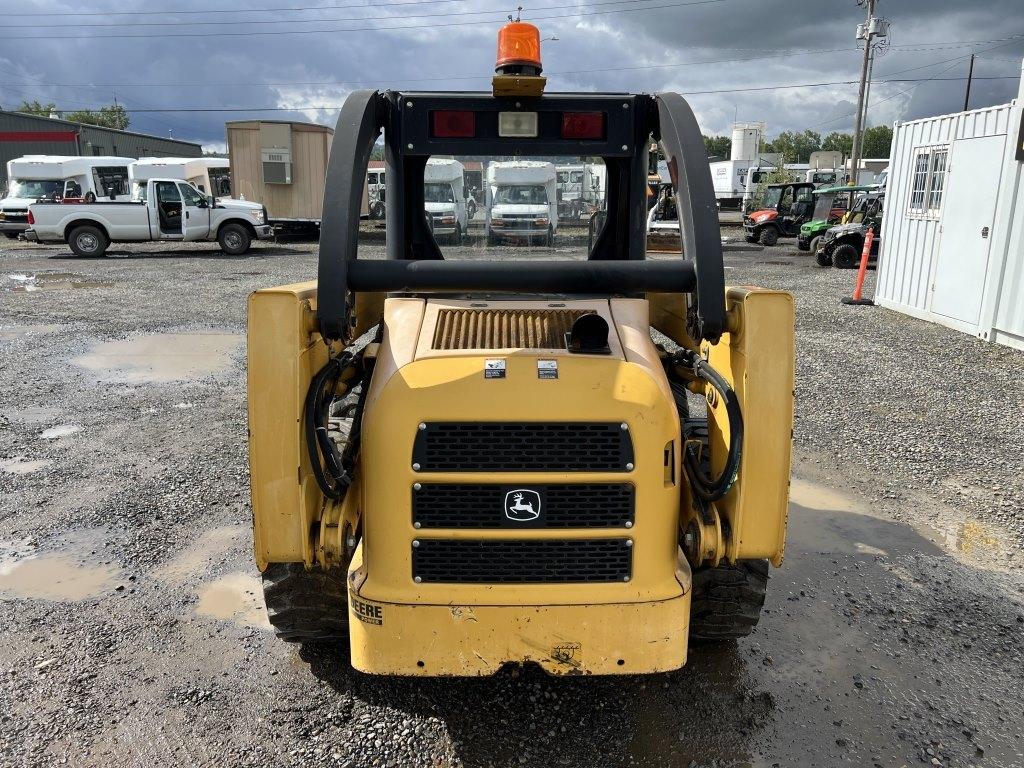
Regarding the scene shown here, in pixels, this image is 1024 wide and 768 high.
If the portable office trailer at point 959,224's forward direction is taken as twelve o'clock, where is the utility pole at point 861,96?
The utility pole is roughly at 4 o'clock from the portable office trailer.

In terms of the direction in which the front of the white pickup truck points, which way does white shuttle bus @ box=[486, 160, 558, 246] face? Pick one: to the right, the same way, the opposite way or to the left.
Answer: to the right

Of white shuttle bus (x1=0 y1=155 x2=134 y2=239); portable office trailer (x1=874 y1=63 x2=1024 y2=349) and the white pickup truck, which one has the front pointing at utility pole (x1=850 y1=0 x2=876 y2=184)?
the white pickup truck

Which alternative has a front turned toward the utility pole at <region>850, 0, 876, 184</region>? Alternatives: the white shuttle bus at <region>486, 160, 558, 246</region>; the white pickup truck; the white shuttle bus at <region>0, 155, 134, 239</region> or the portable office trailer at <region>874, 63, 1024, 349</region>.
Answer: the white pickup truck

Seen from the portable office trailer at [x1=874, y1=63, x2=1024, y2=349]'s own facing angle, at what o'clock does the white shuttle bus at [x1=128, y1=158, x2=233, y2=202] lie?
The white shuttle bus is roughly at 2 o'clock from the portable office trailer.

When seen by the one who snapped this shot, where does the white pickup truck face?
facing to the right of the viewer

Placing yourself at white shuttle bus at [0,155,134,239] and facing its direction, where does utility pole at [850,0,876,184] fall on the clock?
The utility pole is roughly at 8 o'clock from the white shuttle bus.

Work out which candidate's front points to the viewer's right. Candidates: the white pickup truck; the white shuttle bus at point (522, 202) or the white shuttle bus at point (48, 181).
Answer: the white pickup truck

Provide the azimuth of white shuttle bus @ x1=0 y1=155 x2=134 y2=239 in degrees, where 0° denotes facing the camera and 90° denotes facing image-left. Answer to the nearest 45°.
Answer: approximately 45°
